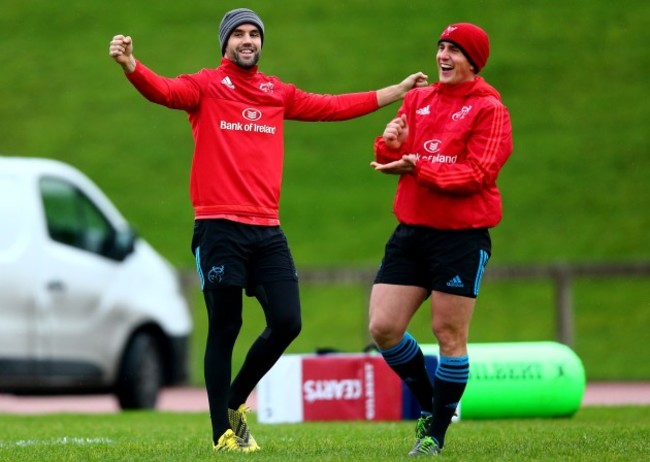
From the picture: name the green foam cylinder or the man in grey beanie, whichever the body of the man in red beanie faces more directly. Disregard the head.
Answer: the man in grey beanie

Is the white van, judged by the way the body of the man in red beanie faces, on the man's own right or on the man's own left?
on the man's own right

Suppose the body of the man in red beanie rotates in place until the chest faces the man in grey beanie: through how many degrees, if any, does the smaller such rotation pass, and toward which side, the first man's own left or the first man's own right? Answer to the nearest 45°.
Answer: approximately 45° to the first man's own right

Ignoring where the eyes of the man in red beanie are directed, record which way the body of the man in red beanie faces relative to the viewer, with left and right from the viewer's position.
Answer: facing the viewer and to the left of the viewer

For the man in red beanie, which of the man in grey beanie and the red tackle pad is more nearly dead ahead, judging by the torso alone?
the man in grey beanie

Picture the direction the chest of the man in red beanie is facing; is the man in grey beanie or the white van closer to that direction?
the man in grey beanie

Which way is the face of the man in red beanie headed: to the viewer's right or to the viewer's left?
to the viewer's left

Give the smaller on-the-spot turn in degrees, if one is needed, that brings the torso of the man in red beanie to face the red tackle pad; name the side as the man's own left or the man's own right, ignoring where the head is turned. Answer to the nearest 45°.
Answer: approximately 135° to the man's own right
